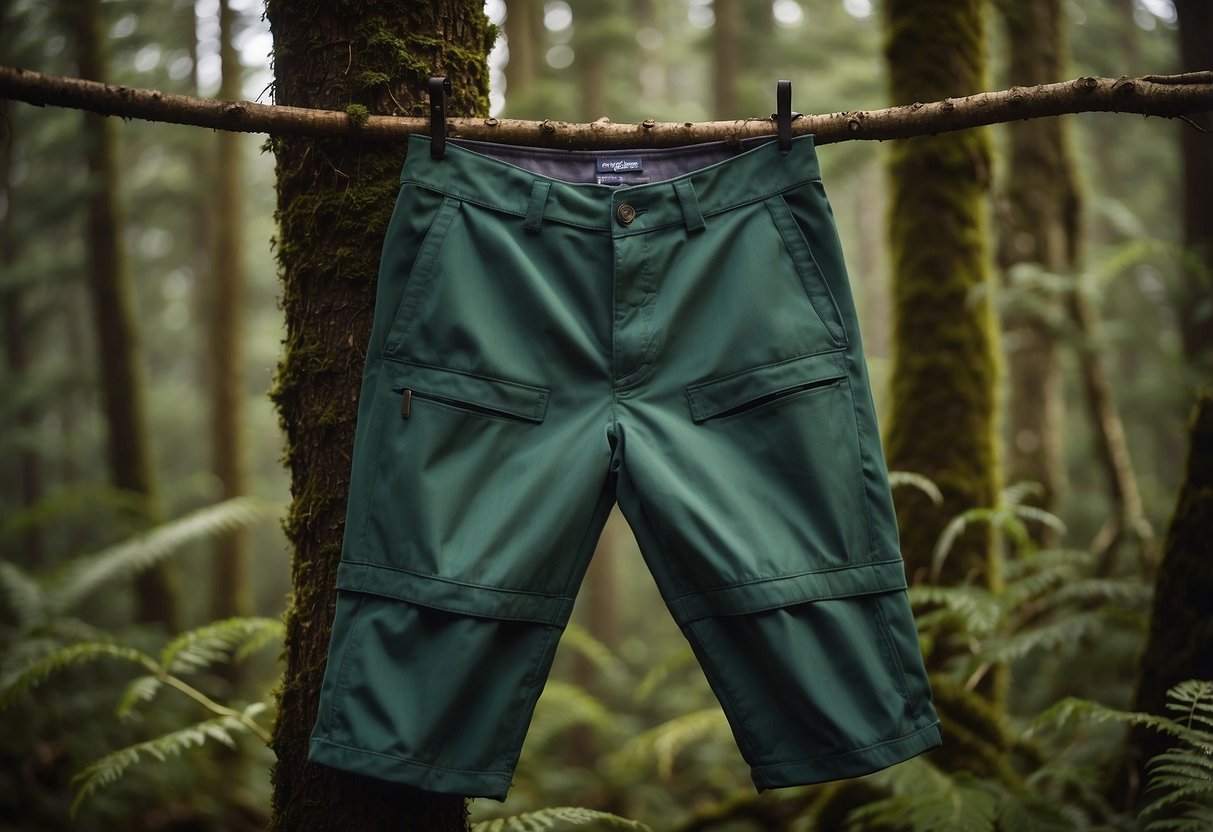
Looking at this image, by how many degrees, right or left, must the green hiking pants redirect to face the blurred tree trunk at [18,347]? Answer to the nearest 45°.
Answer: approximately 135° to its right

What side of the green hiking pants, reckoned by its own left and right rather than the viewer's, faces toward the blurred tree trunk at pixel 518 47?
back

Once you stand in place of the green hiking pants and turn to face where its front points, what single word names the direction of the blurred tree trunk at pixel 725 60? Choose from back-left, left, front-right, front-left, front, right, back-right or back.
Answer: back

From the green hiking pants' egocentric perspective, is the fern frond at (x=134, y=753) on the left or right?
on its right

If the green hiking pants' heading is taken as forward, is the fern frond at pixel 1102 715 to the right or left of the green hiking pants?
on its left

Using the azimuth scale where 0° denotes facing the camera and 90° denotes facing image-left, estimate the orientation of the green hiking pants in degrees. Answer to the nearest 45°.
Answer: approximately 0°

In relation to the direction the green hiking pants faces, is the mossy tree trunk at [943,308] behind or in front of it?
behind
